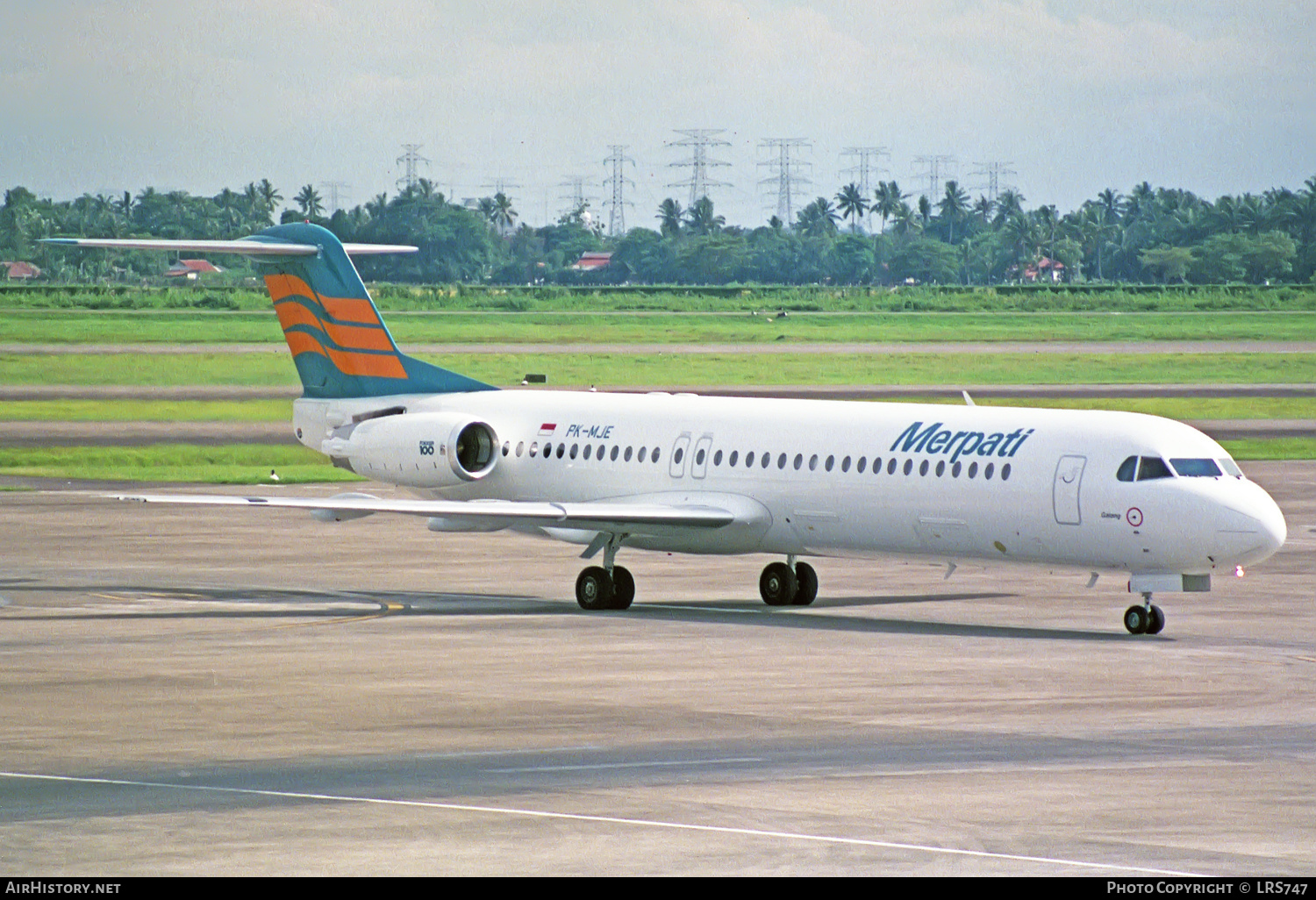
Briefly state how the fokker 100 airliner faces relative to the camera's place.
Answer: facing the viewer and to the right of the viewer
